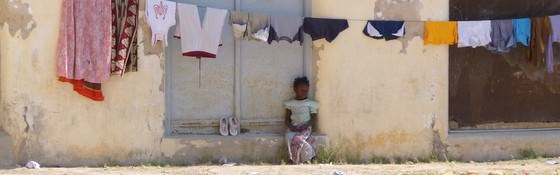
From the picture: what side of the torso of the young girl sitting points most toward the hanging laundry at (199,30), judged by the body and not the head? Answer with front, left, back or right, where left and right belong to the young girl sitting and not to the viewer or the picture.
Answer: right

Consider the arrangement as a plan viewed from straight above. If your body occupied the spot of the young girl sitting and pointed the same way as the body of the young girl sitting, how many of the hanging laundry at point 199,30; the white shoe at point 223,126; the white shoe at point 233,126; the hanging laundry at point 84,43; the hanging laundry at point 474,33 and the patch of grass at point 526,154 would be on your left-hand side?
2

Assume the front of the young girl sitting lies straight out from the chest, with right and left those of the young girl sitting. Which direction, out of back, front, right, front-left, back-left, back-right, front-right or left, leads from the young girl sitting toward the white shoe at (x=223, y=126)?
right

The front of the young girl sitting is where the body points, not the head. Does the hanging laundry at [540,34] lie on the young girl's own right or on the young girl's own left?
on the young girl's own left

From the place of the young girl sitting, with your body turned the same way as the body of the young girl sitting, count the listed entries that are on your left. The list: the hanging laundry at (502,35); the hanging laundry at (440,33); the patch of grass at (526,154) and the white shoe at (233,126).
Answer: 3

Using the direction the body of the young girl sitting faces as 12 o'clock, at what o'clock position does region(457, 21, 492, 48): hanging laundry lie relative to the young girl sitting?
The hanging laundry is roughly at 9 o'clock from the young girl sitting.

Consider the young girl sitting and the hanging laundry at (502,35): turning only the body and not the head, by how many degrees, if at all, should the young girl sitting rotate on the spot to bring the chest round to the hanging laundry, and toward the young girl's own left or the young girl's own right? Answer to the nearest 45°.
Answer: approximately 90° to the young girl's own left

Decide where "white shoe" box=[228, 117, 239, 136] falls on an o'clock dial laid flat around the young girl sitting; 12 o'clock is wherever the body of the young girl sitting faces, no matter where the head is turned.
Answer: The white shoe is roughly at 3 o'clock from the young girl sitting.

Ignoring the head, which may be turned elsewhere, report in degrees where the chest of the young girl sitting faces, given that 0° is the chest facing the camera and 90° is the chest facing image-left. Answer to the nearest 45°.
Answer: approximately 0°

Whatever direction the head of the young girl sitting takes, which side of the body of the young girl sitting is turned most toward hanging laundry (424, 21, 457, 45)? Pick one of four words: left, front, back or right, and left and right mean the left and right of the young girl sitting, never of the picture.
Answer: left

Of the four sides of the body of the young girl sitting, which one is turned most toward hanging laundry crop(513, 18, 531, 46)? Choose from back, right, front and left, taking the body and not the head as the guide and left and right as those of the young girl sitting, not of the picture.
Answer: left

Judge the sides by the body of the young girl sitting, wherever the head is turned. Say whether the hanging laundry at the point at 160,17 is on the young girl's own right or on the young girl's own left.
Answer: on the young girl's own right

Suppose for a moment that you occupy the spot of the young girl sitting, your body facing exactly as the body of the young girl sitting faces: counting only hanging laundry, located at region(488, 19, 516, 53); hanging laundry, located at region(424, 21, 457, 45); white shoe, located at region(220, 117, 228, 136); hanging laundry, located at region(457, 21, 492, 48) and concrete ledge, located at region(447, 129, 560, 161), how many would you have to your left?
4
